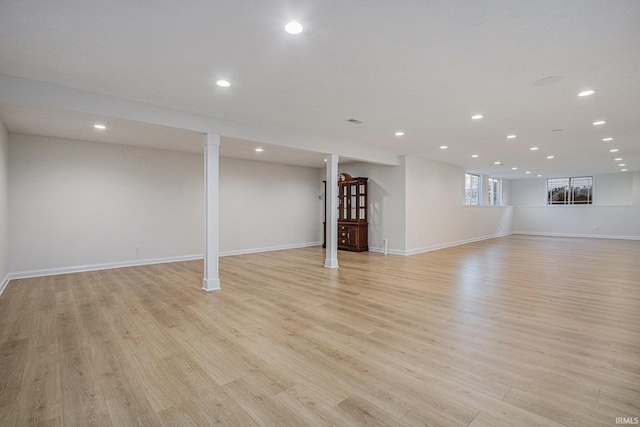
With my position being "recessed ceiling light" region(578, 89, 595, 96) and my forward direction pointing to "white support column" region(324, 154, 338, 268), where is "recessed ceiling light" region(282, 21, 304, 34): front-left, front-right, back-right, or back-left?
front-left

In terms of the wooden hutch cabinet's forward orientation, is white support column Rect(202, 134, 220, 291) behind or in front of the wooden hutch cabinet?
in front

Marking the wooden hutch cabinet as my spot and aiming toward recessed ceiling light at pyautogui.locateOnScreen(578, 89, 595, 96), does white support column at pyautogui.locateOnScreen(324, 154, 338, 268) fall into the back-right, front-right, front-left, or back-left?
front-right

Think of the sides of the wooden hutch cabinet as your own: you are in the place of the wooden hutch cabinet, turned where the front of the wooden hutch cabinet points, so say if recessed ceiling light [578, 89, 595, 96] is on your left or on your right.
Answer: on your left

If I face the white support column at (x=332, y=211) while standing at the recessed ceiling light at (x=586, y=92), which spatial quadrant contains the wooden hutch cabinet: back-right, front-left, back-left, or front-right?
front-right

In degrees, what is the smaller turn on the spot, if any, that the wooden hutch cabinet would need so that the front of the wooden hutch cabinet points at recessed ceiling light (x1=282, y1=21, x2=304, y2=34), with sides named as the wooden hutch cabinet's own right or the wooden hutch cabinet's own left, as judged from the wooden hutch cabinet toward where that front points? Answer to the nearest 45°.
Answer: approximately 45° to the wooden hutch cabinet's own left

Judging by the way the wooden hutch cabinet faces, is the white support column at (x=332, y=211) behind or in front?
in front

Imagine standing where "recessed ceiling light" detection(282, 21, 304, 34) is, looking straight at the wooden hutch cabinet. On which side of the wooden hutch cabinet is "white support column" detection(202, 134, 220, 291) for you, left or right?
left
